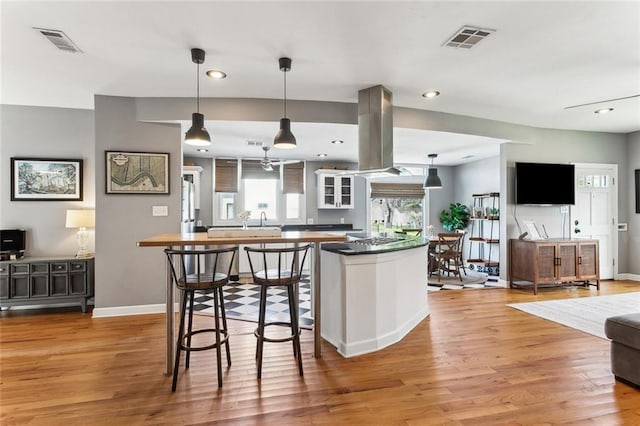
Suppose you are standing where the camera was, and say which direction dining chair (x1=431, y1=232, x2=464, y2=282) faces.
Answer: facing away from the viewer and to the left of the viewer

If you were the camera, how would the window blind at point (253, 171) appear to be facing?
facing the viewer

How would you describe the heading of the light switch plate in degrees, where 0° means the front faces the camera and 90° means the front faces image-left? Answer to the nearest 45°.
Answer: approximately 0°

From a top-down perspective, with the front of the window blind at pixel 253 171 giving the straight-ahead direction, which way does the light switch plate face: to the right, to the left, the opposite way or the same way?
the same way

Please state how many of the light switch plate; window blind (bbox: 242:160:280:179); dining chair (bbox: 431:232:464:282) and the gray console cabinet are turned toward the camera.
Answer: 3

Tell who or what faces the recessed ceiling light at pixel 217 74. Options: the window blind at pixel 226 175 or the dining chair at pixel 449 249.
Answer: the window blind

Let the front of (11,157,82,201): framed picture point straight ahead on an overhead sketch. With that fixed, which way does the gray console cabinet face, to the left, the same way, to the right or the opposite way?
the same way

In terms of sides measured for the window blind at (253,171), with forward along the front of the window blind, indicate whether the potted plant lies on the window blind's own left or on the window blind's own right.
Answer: on the window blind's own left

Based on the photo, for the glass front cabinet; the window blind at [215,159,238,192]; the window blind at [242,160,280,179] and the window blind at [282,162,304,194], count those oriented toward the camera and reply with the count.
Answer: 4

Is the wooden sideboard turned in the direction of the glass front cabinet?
no

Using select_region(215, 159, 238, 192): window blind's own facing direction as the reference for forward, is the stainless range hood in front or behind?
in front

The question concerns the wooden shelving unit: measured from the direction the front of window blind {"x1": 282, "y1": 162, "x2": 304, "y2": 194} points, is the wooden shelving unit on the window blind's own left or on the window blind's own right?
on the window blind's own left

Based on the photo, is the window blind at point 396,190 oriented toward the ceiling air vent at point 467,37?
yes

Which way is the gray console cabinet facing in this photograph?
toward the camera

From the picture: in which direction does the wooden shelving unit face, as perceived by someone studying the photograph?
facing the viewer and to the left of the viewer

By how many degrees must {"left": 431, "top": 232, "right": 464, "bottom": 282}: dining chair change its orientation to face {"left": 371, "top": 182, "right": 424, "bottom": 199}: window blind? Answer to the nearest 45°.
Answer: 0° — it already faces it

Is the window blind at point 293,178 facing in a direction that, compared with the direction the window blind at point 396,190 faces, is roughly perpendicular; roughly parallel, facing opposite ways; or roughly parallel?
roughly parallel

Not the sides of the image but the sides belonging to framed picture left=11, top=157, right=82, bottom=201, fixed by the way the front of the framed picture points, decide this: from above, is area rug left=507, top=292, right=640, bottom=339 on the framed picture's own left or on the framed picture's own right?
on the framed picture's own left
